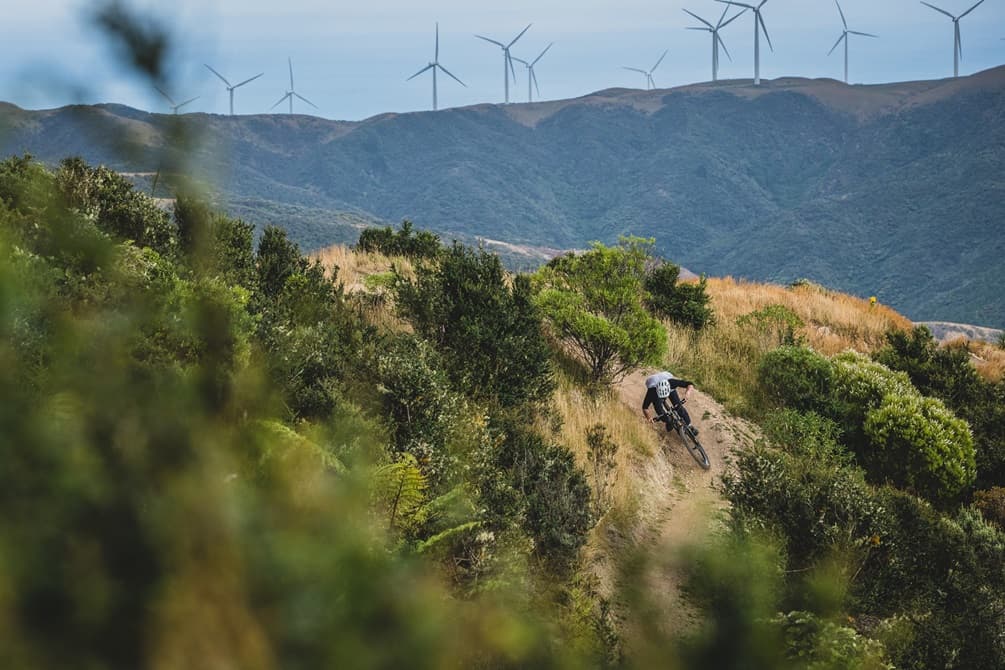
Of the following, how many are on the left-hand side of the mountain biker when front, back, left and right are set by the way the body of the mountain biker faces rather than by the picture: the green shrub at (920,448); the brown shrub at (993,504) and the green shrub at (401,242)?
2

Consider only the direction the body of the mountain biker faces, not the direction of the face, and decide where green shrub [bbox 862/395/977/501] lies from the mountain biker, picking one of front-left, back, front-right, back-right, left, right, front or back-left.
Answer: left

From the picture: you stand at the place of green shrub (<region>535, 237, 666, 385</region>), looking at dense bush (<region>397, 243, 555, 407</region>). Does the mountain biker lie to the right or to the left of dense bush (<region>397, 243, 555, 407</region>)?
left

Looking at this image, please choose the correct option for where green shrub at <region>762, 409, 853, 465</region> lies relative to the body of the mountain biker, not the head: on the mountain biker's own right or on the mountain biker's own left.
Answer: on the mountain biker's own left

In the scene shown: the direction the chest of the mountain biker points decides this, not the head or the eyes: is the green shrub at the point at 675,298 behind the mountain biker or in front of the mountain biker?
behind

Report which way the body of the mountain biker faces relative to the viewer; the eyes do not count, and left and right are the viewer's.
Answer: facing the viewer

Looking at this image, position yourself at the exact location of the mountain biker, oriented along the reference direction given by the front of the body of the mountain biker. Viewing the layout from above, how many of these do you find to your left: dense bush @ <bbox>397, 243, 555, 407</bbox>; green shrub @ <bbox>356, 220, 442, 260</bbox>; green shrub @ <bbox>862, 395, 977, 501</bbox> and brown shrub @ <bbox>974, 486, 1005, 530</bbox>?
2

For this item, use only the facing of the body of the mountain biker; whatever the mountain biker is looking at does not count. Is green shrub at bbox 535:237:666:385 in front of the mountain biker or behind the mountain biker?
behind

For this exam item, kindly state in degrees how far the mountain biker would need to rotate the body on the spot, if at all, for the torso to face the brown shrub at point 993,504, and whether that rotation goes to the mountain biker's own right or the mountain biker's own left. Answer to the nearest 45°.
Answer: approximately 90° to the mountain biker's own left
